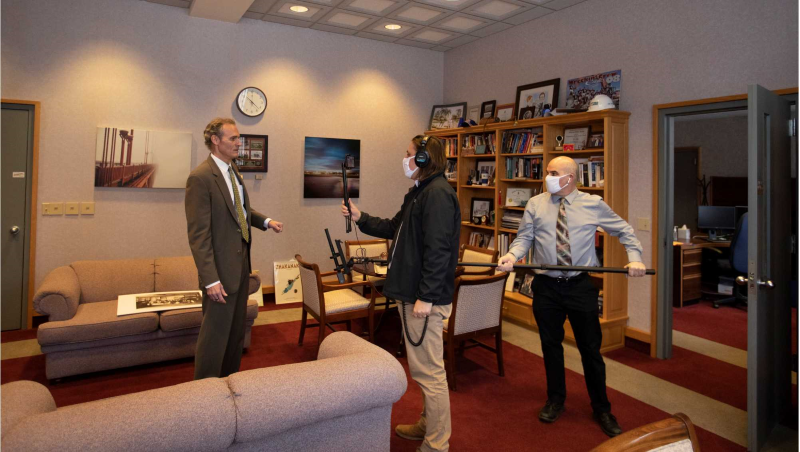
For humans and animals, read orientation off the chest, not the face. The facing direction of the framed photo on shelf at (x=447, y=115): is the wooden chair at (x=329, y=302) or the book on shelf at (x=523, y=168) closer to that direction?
the wooden chair

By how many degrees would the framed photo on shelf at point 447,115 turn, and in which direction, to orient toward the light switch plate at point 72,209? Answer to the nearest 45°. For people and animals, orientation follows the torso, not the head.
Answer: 0° — it already faces it

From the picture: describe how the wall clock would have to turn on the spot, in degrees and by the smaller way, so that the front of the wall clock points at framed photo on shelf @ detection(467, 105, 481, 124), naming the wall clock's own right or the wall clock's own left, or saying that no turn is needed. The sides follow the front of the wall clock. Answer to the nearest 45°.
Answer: approximately 90° to the wall clock's own left

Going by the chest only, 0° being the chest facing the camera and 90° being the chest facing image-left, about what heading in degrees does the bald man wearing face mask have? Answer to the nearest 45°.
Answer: approximately 0°

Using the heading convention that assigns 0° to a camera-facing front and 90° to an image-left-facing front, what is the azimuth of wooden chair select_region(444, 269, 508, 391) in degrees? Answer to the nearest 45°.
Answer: approximately 135°
